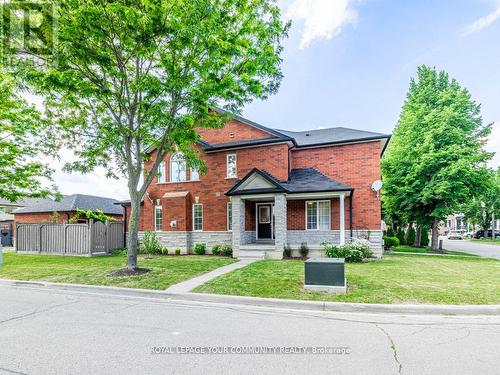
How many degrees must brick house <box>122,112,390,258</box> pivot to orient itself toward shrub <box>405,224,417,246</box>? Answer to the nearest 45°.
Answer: approximately 135° to its left

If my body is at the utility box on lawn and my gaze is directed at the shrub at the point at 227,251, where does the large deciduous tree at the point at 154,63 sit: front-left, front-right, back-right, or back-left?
front-left

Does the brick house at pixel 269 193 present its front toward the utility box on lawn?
yes

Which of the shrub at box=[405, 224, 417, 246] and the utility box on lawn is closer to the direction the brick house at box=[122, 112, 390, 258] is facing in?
the utility box on lawn

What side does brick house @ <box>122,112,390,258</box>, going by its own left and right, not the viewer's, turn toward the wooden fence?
right

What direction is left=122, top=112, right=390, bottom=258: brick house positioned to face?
toward the camera
